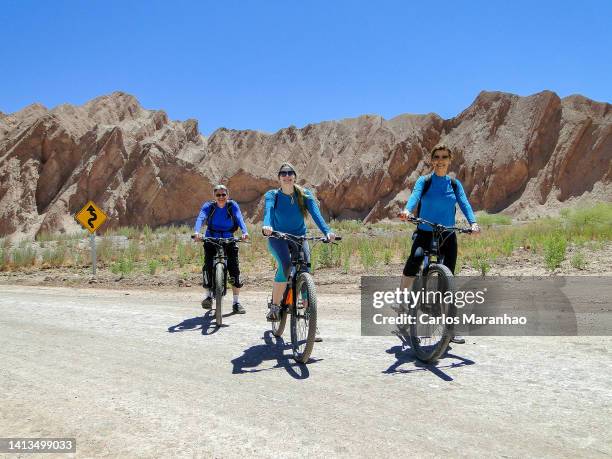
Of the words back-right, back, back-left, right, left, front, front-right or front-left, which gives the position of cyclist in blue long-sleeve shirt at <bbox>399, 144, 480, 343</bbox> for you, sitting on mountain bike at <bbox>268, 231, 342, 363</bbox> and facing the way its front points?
left

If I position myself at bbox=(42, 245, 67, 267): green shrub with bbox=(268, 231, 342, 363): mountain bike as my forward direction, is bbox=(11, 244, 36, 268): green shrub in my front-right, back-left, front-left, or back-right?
back-right

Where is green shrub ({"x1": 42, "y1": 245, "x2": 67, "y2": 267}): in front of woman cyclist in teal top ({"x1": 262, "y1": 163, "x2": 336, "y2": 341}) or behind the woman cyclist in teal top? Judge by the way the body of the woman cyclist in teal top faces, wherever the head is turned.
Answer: behind

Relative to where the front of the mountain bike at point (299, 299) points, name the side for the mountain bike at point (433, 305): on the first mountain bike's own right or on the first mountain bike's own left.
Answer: on the first mountain bike's own left

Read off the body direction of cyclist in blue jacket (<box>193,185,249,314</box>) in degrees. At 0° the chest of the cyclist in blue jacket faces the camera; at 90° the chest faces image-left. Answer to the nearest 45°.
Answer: approximately 0°

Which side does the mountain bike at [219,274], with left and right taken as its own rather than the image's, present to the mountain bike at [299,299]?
front

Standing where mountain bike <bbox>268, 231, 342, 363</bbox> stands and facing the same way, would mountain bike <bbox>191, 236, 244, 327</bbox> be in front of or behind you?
behind

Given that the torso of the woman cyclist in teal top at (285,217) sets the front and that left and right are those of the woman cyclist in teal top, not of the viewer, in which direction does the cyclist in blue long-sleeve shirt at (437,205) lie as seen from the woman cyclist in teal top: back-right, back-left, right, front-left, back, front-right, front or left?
left

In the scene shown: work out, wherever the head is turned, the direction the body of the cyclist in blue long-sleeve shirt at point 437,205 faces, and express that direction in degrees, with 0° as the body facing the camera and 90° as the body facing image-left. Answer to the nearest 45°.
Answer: approximately 0°
